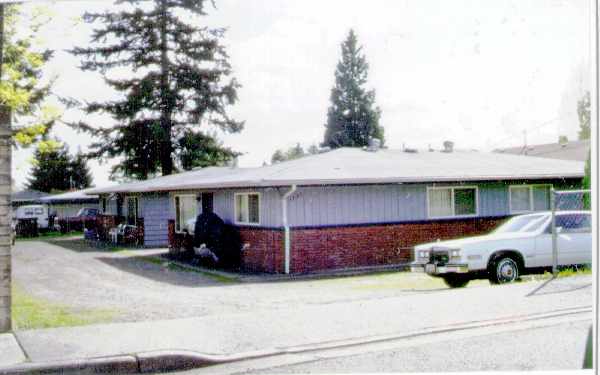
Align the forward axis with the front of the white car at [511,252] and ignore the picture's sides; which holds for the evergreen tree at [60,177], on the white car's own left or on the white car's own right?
on the white car's own right

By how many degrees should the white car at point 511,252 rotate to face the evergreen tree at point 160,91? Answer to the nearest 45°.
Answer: approximately 90° to its right

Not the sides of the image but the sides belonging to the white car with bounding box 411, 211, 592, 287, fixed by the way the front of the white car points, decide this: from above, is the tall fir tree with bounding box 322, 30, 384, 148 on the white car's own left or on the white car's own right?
on the white car's own right

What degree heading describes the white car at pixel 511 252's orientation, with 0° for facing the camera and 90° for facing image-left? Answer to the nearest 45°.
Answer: approximately 45°

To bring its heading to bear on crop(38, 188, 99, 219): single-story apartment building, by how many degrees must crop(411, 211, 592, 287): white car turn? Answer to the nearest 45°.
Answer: approximately 90° to its right

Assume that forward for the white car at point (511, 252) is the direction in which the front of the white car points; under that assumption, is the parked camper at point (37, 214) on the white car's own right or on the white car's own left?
on the white car's own right

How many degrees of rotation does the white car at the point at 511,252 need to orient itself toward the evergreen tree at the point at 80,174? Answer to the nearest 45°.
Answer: approximately 90° to its right

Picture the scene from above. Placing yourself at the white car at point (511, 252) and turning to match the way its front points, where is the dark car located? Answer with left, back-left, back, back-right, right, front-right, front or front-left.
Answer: right

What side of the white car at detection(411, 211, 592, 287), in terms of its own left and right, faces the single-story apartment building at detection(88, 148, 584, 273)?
right

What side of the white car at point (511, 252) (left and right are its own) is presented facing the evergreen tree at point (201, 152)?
right
